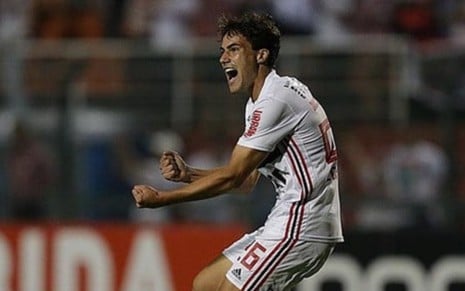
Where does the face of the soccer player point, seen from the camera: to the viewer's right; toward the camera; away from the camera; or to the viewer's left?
to the viewer's left

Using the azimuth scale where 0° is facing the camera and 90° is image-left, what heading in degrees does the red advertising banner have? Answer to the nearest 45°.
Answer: approximately 0°

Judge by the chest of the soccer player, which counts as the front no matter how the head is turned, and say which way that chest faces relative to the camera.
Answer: to the viewer's left
